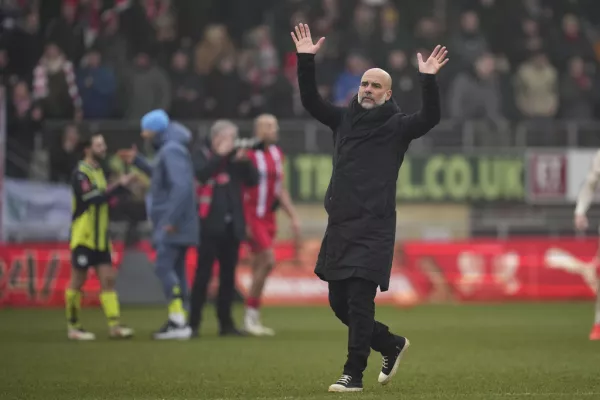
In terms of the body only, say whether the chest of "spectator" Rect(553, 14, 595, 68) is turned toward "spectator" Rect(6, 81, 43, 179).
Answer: no

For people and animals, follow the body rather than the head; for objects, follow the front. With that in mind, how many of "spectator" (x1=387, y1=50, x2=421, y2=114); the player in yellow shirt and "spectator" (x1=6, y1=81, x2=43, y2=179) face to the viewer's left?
0

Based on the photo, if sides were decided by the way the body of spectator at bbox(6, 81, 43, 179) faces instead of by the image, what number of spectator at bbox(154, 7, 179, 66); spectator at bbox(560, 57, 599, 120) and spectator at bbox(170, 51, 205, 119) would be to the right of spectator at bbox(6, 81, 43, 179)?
0

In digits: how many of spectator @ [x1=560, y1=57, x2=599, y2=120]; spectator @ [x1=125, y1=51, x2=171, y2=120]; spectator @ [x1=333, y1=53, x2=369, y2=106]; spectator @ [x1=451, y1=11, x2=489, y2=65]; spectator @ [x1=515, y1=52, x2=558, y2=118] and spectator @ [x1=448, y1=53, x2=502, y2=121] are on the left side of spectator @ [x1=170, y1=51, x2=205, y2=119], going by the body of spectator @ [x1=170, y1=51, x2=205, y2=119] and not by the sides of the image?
5

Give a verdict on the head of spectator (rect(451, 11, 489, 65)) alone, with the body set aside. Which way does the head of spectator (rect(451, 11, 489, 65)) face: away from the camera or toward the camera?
toward the camera

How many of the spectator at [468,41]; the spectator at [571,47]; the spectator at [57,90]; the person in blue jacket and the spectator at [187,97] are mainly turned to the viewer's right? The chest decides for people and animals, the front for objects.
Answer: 0

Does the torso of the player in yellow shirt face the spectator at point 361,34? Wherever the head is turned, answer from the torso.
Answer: no

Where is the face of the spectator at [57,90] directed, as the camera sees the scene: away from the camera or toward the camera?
toward the camera

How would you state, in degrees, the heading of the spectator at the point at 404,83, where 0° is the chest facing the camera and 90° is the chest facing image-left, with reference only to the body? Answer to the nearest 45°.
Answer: approximately 0°

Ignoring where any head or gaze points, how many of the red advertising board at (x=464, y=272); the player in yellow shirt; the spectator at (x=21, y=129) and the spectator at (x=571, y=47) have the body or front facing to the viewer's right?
1

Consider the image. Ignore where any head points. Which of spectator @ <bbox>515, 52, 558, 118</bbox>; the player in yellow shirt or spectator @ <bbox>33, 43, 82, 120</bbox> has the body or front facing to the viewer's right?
the player in yellow shirt

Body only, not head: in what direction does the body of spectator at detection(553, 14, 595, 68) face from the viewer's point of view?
toward the camera

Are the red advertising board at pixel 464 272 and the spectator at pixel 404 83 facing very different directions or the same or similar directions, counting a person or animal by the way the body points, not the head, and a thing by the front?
same or similar directions

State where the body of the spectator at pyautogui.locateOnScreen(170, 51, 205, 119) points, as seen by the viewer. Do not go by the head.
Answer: toward the camera

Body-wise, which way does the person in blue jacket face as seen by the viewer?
to the viewer's left

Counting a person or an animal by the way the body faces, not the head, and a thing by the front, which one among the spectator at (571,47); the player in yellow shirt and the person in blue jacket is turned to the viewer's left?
the person in blue jacket

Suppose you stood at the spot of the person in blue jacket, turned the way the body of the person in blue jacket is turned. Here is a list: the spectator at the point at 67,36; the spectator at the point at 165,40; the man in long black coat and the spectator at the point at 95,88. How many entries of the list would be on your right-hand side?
3

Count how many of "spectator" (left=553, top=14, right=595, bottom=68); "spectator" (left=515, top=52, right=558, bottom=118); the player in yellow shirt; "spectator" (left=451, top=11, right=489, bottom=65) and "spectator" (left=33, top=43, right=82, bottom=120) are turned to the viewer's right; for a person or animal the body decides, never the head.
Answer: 1
